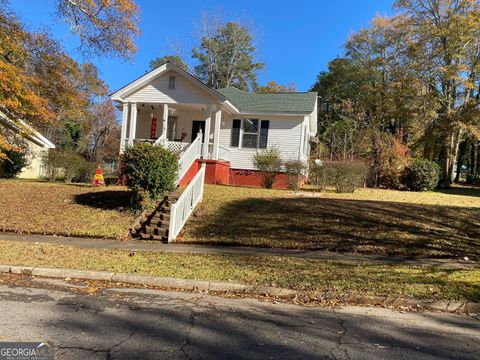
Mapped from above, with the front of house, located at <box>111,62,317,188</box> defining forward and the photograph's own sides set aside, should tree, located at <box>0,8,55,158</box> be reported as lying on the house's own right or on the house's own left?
on the house's own right

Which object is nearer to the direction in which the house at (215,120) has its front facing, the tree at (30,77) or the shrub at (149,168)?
the shrub

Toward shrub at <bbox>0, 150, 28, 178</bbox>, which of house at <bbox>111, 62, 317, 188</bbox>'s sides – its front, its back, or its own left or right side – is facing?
right

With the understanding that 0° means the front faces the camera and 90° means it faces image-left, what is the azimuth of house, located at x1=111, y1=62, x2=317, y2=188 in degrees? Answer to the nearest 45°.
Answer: approximately 0°

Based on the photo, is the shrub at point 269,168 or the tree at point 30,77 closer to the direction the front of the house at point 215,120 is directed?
the shrub

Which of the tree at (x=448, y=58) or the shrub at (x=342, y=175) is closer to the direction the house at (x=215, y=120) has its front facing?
the shrub

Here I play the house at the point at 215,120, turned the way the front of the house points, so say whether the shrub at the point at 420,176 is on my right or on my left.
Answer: on my left

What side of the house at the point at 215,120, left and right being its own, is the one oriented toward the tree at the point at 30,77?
right

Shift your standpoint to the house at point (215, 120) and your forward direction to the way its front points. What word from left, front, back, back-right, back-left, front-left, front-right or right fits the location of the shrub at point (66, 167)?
right
